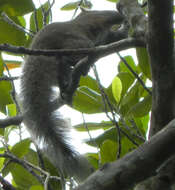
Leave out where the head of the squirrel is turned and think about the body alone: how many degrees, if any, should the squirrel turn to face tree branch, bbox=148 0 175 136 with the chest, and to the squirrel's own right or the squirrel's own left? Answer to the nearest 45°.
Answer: approximately 45° to the squirrel's own right

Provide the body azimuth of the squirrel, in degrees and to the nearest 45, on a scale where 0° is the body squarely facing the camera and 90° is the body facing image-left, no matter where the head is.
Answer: approximately 270°
